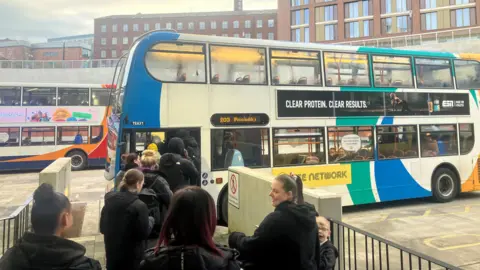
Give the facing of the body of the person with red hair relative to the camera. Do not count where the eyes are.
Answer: away from the camera

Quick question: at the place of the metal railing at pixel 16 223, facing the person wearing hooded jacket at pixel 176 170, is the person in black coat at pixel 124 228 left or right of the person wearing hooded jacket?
right

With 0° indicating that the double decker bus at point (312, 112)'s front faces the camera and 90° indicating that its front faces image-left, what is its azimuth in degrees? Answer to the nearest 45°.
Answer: approximately 90°

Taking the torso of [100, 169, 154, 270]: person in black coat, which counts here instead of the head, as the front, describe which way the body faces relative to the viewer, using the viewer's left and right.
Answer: facing away from the viewer and to the right of the viewer

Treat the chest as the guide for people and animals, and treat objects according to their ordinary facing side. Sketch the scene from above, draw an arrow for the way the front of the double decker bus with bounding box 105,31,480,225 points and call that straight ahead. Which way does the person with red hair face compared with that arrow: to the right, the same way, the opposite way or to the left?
to the right

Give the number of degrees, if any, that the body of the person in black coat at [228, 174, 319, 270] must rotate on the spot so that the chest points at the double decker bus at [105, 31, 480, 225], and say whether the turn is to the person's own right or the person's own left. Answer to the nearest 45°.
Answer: approximately 45° to the person's own right

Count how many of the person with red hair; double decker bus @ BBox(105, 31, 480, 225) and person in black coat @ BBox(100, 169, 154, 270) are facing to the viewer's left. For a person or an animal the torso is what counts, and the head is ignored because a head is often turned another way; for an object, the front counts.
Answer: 1

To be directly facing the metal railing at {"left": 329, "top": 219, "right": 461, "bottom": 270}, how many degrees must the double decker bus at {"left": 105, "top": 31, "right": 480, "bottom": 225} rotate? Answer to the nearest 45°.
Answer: approximately 90° to its left

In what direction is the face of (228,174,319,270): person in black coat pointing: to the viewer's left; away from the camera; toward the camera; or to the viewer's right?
to the viewer's left

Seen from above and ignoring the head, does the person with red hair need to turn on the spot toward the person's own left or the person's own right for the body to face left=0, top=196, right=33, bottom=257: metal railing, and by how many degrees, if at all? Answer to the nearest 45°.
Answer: approximately 45° to the person's own left

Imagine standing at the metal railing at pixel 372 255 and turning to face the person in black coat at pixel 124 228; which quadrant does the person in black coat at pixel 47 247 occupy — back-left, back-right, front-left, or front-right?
front-left

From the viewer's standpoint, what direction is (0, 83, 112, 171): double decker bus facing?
to the viewer's left

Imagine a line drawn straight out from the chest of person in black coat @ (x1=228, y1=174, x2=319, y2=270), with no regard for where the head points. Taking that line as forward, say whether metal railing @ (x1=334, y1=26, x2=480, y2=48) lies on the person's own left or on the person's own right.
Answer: on the person's own right

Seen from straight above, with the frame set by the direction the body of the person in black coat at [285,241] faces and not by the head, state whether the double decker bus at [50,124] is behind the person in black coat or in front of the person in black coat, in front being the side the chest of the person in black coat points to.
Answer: in front
